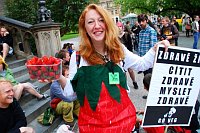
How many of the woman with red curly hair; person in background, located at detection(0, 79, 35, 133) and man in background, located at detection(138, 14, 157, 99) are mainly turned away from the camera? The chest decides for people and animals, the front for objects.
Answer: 0

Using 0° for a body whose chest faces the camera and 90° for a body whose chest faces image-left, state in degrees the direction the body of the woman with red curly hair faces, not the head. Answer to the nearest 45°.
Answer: approximately 0°

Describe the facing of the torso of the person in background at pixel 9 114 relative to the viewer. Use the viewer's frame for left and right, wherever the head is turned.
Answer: facing the viewer and to the right of the viewer

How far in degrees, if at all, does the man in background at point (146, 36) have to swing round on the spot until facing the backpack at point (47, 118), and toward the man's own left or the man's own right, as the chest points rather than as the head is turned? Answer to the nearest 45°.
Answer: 0° — they already face it

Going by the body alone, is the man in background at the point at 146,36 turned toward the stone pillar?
no

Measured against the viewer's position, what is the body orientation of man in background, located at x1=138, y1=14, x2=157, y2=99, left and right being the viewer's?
facing the viewer and to the left of the viewer

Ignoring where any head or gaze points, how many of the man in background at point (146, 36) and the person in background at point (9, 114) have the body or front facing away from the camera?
0

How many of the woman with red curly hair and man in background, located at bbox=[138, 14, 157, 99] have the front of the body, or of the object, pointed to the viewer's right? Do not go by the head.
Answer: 0

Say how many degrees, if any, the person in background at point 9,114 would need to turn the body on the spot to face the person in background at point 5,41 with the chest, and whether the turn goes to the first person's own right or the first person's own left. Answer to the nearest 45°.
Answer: approximately 135° to the first person's own left

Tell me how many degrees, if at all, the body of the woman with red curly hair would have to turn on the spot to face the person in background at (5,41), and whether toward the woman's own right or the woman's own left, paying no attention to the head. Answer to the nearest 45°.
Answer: approximately 135° to the woman's own right

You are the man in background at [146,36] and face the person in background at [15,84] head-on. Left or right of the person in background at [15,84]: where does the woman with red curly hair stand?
left

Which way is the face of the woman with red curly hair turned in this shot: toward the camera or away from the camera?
toward the camera
